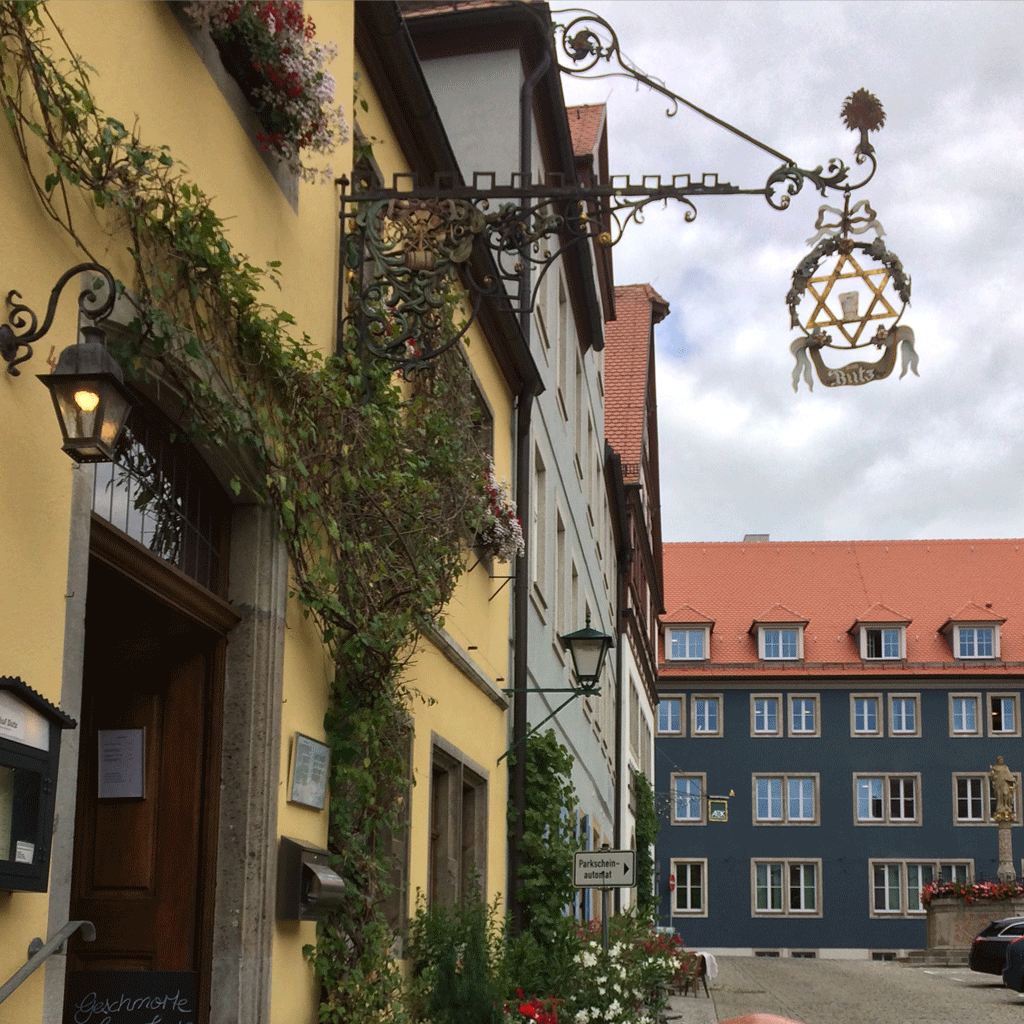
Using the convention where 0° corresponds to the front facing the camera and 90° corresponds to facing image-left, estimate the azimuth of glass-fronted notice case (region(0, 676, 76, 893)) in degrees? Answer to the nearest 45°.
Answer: approximately 315°

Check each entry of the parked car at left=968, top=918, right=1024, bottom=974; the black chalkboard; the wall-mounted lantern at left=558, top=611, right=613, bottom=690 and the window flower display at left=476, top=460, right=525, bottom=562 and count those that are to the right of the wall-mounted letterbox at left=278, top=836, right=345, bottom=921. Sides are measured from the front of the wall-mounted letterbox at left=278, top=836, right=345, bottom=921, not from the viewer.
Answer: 1

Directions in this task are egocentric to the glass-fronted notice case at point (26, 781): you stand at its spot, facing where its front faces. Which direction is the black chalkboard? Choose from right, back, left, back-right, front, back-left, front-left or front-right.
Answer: back-left

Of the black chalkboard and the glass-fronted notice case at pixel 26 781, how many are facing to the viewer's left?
0

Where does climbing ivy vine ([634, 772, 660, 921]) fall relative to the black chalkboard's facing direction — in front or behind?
behind

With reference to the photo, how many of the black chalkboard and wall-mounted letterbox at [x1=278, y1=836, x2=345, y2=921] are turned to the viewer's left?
0

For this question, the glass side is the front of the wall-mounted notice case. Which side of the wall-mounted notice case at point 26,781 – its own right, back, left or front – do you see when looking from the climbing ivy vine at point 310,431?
left
